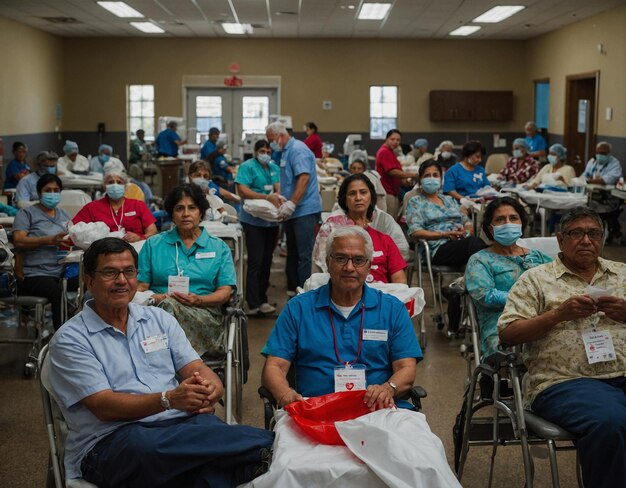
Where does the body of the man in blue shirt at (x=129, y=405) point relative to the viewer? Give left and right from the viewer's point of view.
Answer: facing the viewer and to the right of the viewer

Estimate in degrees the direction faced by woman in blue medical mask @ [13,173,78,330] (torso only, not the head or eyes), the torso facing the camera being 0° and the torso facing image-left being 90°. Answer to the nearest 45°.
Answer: approximately 315°

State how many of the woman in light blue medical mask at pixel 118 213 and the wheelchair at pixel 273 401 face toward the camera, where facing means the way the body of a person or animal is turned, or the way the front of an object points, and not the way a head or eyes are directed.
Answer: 2

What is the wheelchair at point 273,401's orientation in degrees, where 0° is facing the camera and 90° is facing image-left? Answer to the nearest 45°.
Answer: approximately 0°

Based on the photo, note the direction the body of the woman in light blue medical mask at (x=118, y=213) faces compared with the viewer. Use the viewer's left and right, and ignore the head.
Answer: facing the viewer

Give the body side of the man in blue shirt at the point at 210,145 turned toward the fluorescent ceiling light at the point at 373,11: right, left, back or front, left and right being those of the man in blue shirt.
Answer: front

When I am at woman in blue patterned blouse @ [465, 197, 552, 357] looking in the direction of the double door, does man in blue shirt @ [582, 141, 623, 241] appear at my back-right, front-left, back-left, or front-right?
front-right

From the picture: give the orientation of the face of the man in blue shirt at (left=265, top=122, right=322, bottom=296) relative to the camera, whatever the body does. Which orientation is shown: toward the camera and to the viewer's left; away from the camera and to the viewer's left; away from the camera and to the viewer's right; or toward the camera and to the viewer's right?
toward the camera and to the viewer's left

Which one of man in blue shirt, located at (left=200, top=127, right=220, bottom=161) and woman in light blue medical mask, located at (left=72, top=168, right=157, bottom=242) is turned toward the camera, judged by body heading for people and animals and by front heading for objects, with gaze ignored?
the woman in light blue medical mask

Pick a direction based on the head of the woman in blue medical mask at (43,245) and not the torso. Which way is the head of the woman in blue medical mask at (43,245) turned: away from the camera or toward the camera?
toward the camera

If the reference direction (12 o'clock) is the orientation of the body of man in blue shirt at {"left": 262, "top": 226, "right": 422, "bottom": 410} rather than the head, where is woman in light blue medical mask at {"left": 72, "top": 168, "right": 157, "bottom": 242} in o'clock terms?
The woman in light blue medical mask is roughly at 5 o'clock from the man in blue shirt.

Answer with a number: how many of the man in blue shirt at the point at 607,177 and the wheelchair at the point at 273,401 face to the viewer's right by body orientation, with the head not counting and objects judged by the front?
0

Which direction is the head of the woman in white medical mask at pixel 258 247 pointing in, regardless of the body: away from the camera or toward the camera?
toward the camera
